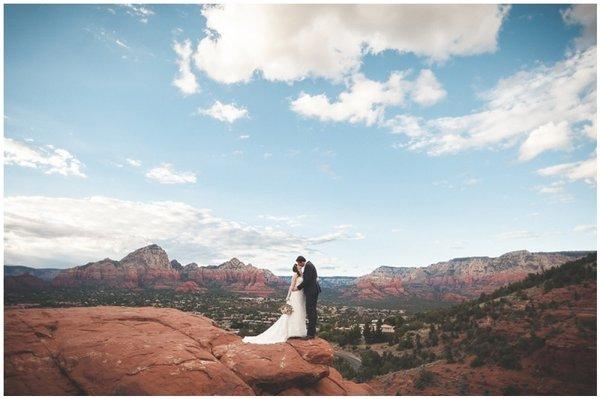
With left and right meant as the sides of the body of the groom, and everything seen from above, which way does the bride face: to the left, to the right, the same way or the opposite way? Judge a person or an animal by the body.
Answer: the opposite way

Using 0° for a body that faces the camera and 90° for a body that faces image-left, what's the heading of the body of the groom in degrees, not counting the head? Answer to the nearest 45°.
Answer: approximately 90°

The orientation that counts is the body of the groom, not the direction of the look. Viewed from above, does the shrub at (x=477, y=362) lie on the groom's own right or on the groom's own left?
on the groom's own right

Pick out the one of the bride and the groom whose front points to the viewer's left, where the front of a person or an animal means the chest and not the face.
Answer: the groom

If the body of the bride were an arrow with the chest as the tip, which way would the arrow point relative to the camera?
to the viewer's right

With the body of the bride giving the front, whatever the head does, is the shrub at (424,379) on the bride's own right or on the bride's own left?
on the bride's own left

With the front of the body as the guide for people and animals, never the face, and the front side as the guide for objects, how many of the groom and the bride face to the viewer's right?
1
